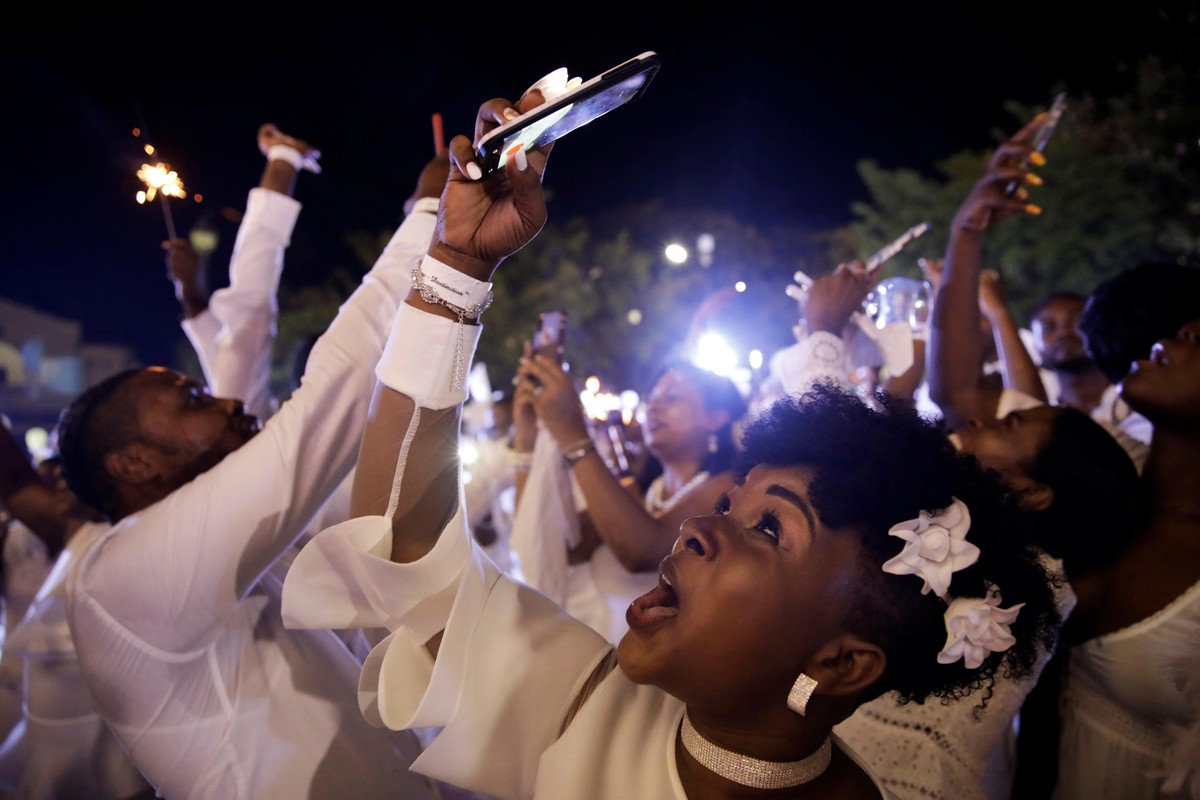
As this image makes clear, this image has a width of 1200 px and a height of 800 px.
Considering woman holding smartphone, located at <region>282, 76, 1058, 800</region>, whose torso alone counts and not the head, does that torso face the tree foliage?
no

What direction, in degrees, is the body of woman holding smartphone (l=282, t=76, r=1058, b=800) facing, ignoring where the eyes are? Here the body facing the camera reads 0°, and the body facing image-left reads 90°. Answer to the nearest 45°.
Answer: approximately 45°

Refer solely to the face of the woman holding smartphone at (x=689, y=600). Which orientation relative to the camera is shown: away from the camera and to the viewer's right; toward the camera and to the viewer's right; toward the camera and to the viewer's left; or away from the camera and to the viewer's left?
toward the camera and to the viewer's left

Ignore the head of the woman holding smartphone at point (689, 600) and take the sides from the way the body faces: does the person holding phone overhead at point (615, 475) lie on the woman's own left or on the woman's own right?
on the woman's own right

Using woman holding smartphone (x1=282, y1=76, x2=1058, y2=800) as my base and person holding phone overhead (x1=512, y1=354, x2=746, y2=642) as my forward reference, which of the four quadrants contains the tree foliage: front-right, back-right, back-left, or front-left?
front-right

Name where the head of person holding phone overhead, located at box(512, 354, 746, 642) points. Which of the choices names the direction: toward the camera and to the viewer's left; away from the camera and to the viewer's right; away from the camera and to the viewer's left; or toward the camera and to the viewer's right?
toward the camera and to the viewer's left
